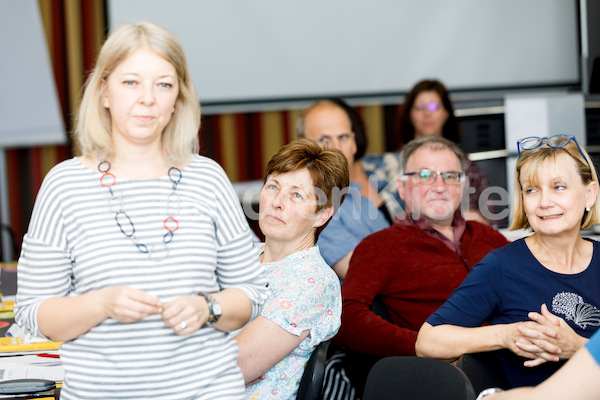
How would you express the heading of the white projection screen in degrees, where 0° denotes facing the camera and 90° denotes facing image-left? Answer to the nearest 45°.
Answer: approximately 0°

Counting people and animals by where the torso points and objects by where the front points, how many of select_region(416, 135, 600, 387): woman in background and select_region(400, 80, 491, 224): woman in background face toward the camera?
2

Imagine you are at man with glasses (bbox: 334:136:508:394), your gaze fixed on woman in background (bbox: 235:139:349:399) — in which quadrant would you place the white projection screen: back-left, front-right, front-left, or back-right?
back-right

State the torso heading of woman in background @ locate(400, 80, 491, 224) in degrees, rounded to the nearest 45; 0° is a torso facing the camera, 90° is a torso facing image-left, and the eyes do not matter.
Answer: approximately 0°

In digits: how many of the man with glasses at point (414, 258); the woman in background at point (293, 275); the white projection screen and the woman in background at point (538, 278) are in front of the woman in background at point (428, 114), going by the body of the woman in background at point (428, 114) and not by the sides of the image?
3

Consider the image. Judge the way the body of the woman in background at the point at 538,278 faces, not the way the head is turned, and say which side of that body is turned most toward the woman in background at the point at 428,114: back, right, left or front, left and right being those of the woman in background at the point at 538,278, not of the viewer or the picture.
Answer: back

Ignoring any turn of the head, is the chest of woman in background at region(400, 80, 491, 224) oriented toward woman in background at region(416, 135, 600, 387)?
yes
